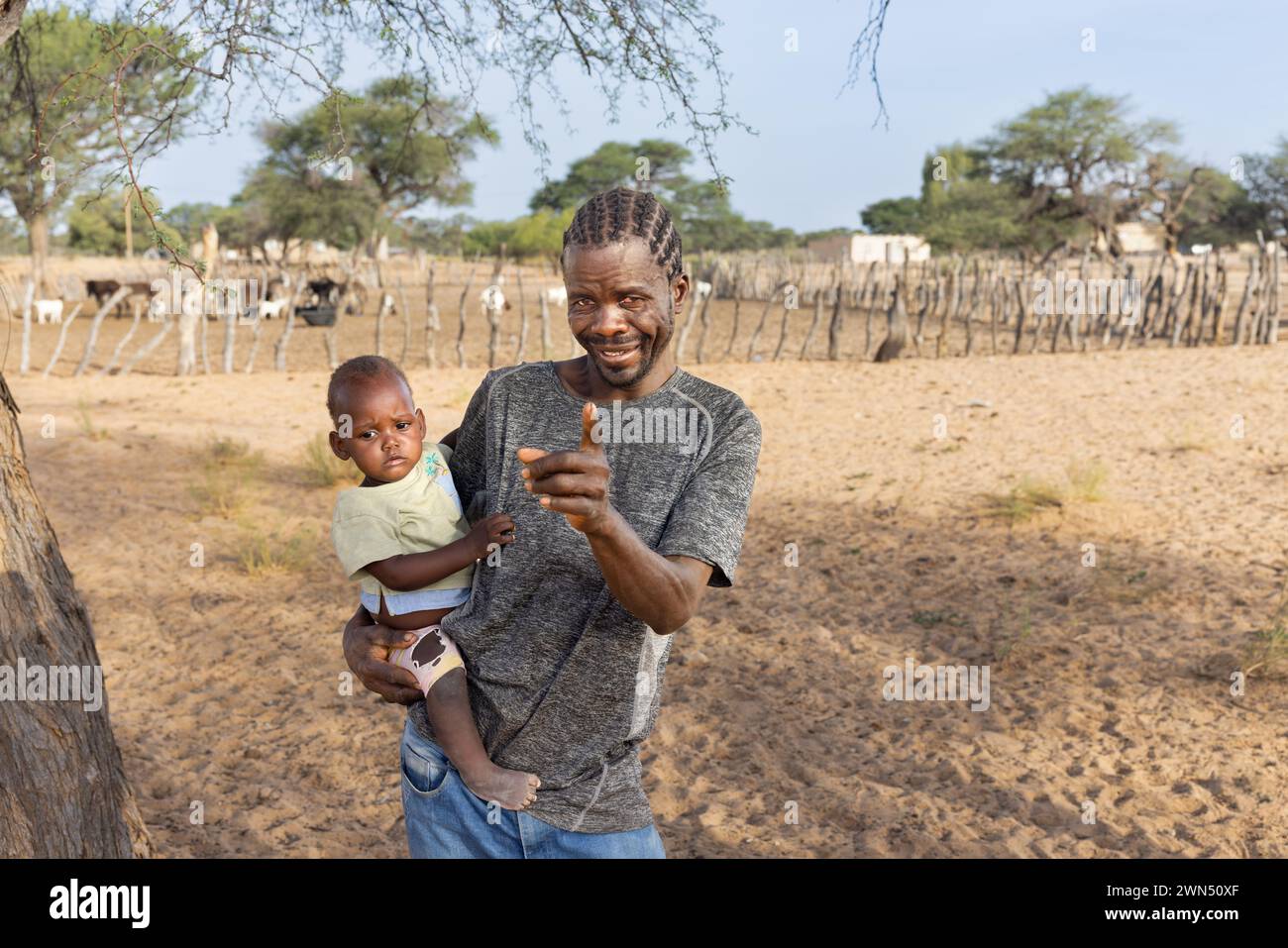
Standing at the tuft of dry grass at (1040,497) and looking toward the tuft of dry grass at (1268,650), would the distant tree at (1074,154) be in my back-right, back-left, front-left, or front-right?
back-left

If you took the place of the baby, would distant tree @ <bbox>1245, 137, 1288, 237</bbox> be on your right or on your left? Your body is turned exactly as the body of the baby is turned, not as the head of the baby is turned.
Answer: on your left

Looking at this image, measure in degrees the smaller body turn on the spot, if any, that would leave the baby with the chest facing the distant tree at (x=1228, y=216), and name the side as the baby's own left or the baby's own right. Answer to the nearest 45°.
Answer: approximately 90° to the baby's own left

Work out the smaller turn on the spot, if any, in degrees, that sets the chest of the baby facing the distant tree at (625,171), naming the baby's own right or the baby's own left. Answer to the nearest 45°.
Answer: approximately 135° to the baby's own left

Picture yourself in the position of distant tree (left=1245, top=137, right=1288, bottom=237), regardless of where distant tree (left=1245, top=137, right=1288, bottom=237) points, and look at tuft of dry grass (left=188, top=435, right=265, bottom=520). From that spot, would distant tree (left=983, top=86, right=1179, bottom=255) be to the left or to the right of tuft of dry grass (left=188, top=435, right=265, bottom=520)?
right

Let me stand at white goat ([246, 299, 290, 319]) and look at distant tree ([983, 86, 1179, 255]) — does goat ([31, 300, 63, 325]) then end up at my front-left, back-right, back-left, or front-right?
back-left

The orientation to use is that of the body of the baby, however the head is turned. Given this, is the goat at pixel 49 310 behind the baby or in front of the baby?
behind

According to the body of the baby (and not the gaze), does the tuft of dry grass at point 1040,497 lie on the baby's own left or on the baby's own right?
on the baby's own left
